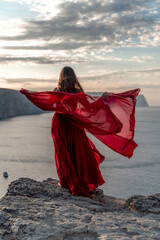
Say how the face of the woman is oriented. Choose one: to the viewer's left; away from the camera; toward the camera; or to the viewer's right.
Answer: away from the camera

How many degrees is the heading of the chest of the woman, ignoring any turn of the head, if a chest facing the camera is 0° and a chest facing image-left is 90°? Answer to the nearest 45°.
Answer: approximately 180°

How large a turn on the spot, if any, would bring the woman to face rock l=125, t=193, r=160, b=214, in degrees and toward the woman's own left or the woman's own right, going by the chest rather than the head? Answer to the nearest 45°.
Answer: approximately 135° to the woman's own right
